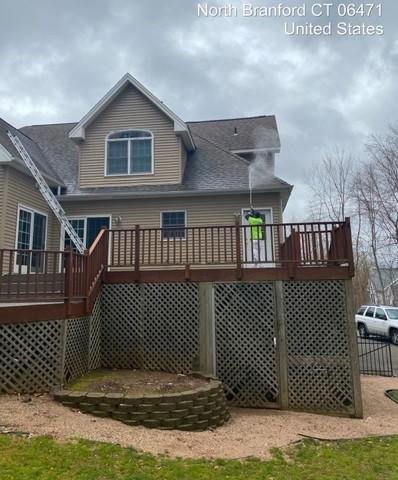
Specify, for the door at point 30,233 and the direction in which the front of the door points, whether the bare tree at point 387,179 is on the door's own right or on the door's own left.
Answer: on the door's own left

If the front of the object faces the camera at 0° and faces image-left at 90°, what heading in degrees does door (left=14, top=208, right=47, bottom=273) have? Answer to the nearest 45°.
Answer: approximately 315°
